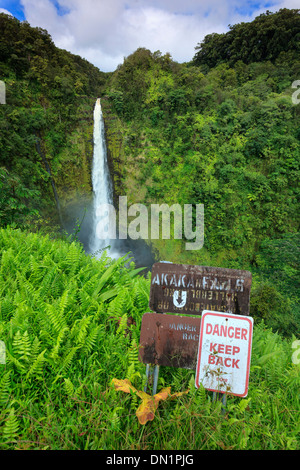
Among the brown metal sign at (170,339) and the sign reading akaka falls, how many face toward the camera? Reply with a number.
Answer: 2

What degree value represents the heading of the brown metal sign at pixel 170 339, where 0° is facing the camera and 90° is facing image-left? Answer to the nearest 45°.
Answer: approximately 0°

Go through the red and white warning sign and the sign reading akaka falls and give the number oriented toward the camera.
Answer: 2

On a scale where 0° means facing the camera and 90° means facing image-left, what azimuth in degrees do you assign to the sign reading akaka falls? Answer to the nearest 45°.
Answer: approximately 0°
